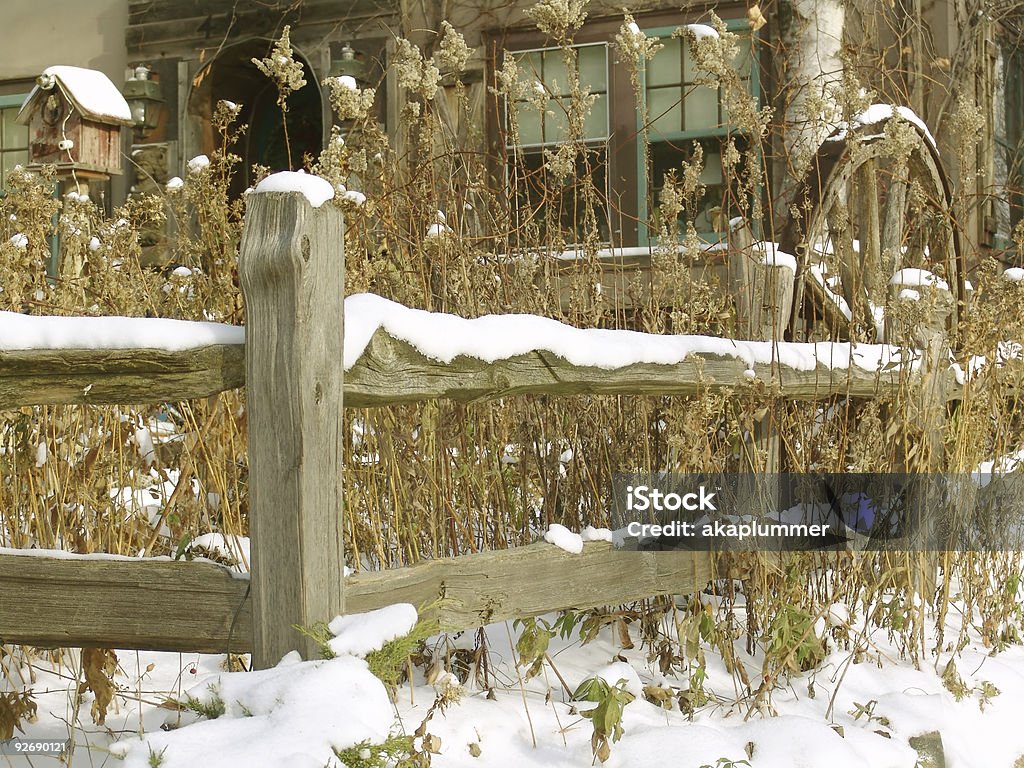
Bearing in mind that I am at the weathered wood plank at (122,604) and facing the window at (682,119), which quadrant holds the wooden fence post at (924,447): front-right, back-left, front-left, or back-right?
front-right

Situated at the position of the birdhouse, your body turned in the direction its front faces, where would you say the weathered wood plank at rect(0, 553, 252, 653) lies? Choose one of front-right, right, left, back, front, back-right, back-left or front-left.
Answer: front-left

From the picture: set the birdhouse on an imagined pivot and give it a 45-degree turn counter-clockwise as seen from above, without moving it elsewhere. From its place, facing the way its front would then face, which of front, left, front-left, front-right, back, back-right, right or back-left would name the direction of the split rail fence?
front

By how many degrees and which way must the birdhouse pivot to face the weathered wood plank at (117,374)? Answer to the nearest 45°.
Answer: approximately 45° to its left

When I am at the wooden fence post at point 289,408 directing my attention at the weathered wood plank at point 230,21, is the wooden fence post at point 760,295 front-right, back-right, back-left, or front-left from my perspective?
front-right

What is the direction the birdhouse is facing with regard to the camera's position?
facing the viewer and to the left of the viewer

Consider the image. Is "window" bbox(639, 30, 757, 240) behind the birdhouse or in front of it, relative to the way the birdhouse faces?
behind
